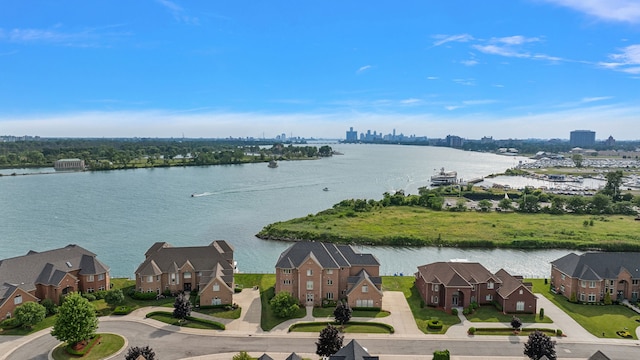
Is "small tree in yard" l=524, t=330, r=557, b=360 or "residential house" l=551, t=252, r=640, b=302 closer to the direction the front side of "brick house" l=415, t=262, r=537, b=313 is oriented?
the small tree in yard

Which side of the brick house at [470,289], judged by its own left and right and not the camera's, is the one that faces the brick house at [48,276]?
right

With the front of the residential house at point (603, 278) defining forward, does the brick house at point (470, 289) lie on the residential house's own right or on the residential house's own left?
on the residential house's own right

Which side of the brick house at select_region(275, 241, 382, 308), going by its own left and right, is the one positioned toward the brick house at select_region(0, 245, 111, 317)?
right

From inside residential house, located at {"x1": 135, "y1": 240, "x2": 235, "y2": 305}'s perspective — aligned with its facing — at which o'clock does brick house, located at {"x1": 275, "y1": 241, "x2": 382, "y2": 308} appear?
The brick house is roughly at 10 o'clock from the residential house.

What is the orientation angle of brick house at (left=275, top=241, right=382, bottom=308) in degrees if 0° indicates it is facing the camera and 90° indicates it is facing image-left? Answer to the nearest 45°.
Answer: approximately 0°

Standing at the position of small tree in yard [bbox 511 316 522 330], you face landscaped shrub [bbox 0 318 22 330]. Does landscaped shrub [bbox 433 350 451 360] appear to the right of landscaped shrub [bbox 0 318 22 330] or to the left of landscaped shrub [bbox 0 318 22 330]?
left
